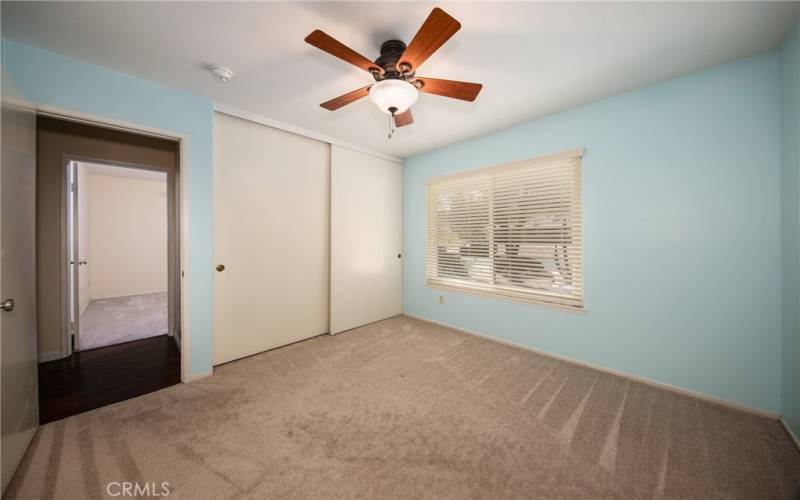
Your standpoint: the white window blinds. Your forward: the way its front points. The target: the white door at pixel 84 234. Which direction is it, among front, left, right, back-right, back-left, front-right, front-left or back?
front-right

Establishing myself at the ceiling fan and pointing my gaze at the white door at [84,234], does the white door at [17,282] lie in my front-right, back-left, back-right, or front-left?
front-left

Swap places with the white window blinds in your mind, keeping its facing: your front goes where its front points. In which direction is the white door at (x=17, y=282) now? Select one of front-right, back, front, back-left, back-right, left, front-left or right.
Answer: front

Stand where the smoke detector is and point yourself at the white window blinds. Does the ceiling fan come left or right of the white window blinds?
right

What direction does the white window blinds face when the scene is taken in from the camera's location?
facing the viewer and to the left of the viewer

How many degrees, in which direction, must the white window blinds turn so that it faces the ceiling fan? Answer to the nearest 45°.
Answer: approximately 45° to its left

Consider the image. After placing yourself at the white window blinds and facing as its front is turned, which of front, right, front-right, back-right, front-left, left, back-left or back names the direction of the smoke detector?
front
